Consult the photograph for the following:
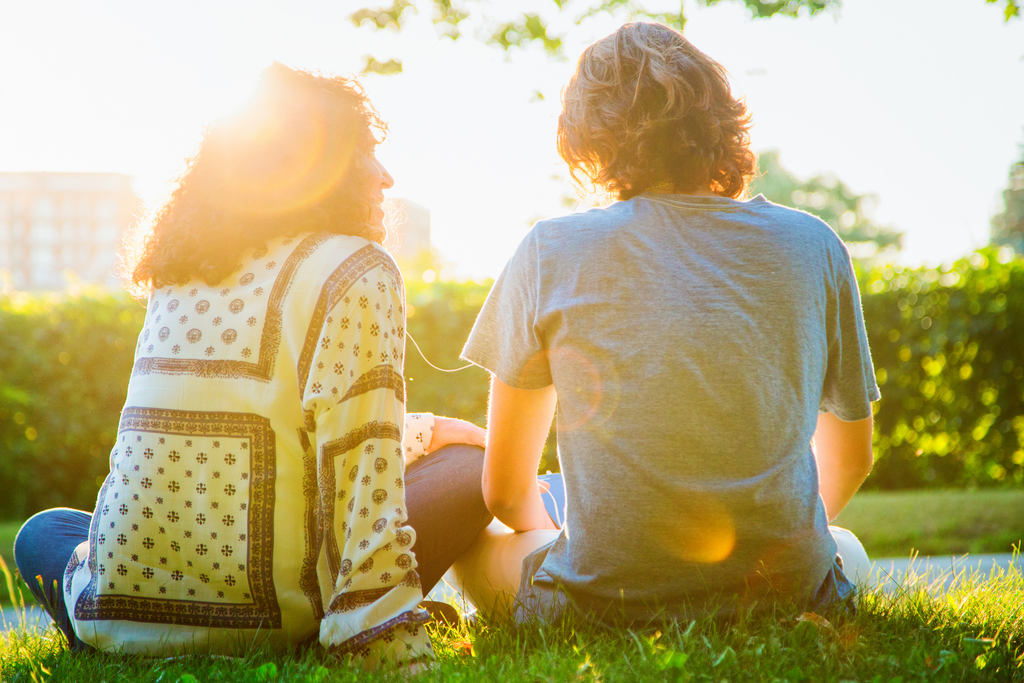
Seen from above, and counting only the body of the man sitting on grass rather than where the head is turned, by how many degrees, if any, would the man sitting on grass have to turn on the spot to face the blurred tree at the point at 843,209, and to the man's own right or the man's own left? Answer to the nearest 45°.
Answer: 0° — they already face it

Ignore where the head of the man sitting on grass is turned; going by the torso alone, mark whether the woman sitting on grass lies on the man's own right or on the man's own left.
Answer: on the man's own left

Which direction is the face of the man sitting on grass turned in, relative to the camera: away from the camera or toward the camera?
away from the camera

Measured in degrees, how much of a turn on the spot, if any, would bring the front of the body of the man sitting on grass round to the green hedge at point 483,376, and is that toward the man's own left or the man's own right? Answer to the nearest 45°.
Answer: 0° — they already face it

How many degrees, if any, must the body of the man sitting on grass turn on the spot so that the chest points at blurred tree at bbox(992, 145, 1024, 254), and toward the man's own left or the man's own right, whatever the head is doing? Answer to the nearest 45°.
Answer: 0° — they already face it

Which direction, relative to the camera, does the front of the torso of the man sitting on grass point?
away from the camera

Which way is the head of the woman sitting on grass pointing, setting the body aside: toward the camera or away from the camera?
away from the camera

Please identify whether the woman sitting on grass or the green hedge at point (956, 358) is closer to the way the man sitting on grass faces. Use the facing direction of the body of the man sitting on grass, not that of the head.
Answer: the green hedge
